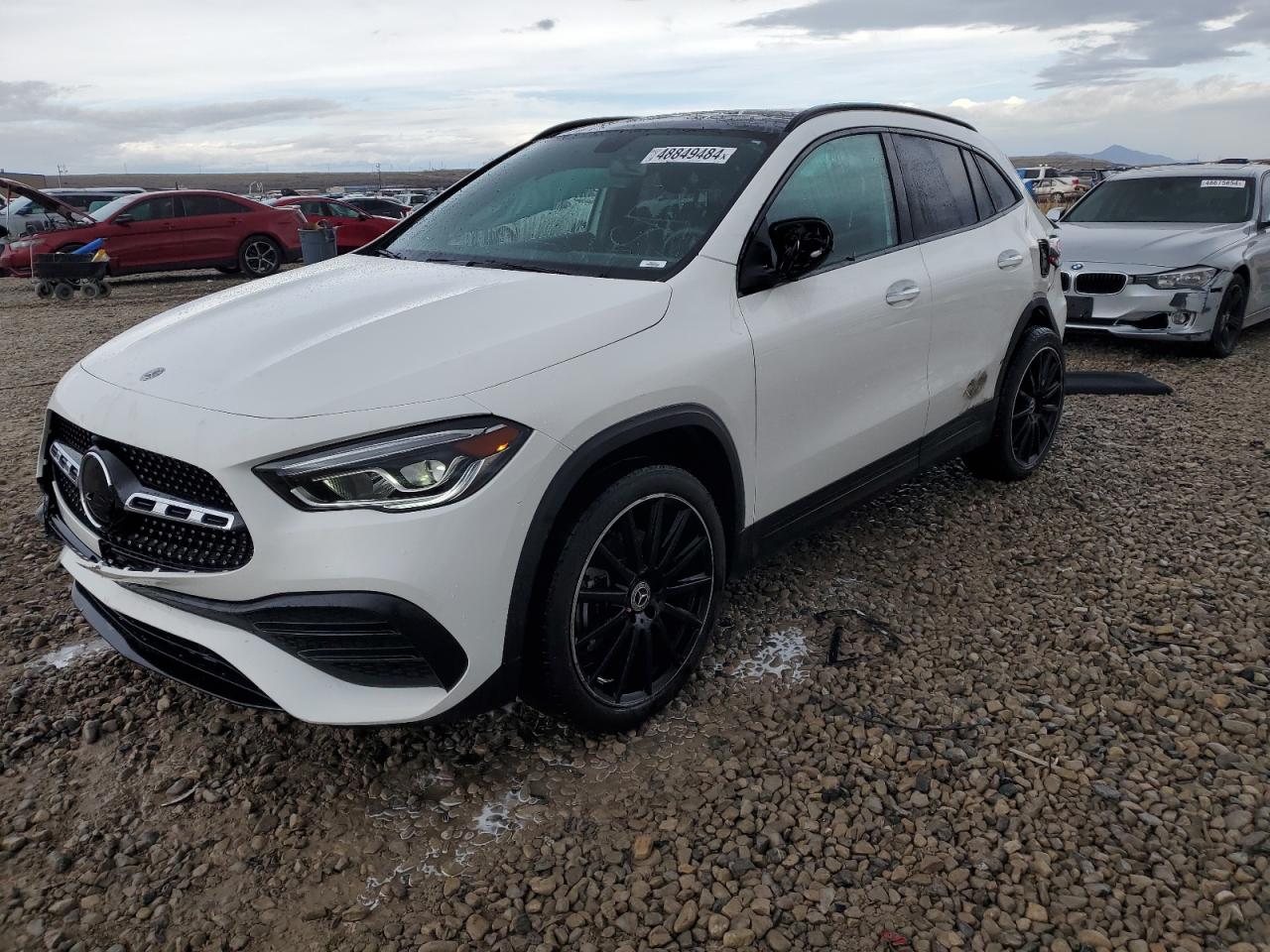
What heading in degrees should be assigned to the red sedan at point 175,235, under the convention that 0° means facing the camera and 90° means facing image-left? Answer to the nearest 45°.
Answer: approximately 90°

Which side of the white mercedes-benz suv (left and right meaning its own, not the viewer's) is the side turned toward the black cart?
right

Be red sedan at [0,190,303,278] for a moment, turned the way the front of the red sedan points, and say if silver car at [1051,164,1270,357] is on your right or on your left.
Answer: on your left

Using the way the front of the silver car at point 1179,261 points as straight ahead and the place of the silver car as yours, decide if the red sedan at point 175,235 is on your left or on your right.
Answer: on your right

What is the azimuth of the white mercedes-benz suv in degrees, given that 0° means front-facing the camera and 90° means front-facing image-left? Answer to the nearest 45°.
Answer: approximately 45°

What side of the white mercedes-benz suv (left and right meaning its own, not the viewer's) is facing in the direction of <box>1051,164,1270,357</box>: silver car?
back

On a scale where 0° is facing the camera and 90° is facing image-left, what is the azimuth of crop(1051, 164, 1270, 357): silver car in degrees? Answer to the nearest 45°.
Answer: approximately 45°
